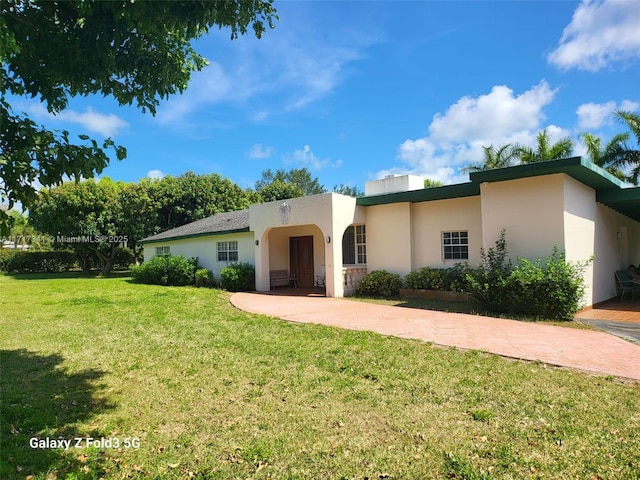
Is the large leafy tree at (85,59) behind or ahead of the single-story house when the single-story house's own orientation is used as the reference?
ahead

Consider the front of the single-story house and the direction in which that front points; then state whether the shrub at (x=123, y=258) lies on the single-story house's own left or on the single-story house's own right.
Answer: on the single-story house's own right

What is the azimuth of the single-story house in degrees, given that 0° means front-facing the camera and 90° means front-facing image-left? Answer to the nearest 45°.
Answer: approximately 45°

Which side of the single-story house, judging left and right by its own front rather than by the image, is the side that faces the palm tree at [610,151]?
back

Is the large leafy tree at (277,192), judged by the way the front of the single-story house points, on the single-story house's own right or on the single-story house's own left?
on the single-story house's own right

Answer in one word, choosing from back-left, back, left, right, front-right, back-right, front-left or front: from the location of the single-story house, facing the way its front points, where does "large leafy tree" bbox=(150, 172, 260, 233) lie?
right

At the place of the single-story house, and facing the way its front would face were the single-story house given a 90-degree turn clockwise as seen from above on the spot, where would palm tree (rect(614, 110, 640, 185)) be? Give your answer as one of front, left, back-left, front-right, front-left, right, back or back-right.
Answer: right

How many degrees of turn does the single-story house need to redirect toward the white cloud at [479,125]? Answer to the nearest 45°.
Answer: approximately 135° to its right
